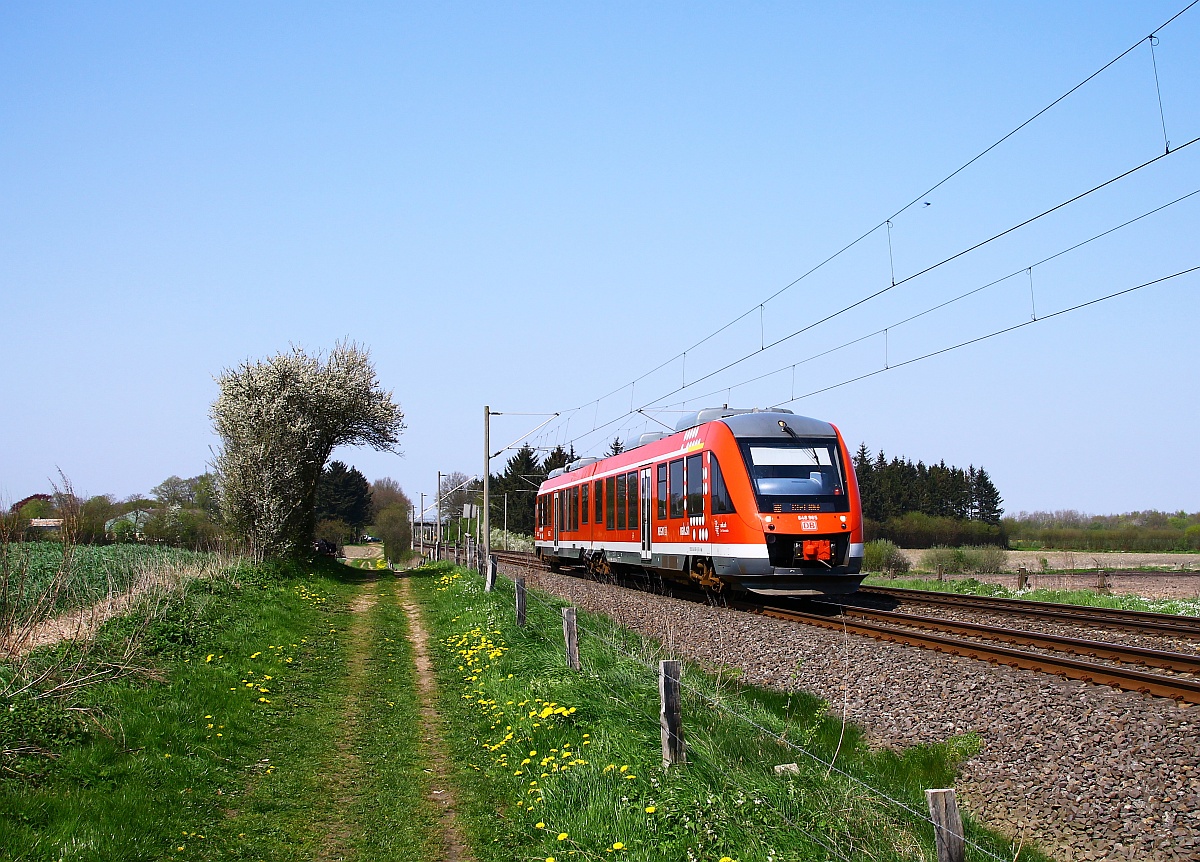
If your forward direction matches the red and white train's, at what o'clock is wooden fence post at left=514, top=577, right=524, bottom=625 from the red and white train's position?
The wooden fence post is roughly at 3 o'clock from the red and white train.

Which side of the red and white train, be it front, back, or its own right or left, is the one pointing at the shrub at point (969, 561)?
left

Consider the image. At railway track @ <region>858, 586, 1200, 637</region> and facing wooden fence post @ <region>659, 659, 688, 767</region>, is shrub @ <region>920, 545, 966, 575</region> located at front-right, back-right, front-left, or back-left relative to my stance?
back-right

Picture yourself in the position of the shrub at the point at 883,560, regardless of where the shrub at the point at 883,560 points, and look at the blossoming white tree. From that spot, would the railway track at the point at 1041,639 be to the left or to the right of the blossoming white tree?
left

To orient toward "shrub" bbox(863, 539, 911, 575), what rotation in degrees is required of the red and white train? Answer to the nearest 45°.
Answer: approximately 135° to its left

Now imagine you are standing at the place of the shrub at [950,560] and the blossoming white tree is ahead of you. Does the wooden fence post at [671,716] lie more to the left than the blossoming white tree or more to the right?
left

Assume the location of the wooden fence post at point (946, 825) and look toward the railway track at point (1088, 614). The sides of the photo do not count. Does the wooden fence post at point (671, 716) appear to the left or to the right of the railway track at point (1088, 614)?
left

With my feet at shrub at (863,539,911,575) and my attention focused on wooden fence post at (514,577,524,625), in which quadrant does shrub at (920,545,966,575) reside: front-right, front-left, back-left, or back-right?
back-left

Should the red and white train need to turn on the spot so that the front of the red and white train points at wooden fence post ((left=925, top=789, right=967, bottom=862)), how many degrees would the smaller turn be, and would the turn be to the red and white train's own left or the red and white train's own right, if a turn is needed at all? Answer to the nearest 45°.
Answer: approximately 45° to the red and white train's own right

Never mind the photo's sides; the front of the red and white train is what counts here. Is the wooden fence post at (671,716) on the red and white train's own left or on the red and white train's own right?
on the red and white train's own right

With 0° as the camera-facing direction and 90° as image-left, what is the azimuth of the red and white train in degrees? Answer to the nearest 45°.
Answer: approximately 315°

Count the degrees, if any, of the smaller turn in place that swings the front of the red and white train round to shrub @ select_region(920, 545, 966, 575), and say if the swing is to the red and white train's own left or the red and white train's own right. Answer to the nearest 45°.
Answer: approximately 135° to the red and white train's own left
